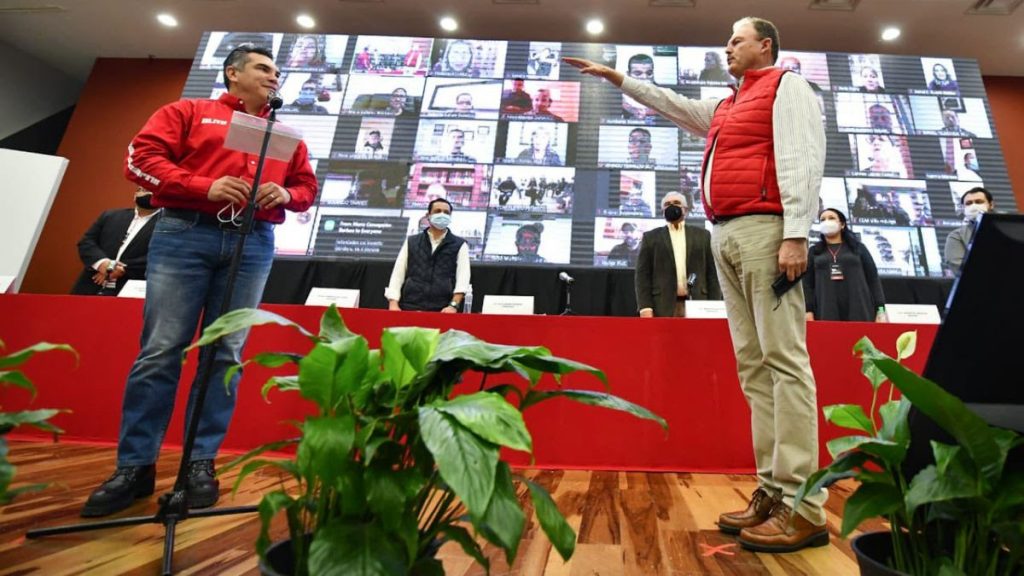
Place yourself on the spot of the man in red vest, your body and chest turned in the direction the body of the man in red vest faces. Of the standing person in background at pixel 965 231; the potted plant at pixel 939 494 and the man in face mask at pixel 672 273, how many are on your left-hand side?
1

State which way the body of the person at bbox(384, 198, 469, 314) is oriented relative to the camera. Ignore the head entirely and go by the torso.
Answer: toward the camera

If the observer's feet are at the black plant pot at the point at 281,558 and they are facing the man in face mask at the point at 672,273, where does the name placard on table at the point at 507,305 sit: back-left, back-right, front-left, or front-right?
front-left

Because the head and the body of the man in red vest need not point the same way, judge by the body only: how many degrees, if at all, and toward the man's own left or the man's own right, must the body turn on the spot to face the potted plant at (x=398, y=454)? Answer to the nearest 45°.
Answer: approximately 45° to the man's own left

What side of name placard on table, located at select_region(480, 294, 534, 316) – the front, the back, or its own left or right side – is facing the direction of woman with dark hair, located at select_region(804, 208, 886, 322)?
left

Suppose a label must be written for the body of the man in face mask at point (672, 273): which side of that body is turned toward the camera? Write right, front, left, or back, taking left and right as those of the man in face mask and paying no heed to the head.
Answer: front

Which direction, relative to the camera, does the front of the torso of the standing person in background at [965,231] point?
toward the camera

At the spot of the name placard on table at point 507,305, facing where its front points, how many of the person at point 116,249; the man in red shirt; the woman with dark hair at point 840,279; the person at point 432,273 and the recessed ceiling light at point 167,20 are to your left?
1

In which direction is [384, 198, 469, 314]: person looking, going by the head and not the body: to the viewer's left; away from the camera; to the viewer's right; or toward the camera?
toward the camera

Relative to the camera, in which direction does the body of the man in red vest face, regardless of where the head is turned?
to the viewer's left

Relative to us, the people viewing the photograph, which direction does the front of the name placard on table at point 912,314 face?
facing the viewer

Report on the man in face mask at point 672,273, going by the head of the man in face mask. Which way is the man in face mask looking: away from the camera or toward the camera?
toward the camera

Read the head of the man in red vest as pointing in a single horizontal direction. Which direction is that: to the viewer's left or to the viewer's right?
to the viewer's left

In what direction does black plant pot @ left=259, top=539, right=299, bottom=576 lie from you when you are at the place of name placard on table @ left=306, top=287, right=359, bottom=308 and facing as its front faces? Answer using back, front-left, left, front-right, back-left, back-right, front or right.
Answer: front

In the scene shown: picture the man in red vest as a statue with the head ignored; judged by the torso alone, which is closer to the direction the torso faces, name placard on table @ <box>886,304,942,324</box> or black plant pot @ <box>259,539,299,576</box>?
the black plant pot

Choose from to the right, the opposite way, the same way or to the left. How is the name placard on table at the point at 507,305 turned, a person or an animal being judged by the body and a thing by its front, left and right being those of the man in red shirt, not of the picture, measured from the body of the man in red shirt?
to the right
